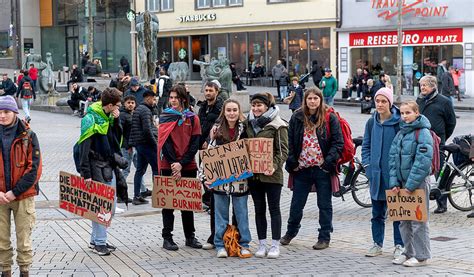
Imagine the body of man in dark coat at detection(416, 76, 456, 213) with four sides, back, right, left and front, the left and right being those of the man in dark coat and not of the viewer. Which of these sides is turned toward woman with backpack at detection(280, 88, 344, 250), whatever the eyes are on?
front

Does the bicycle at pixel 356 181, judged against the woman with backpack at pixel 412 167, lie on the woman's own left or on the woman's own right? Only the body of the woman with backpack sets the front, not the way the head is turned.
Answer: on the woman's own right

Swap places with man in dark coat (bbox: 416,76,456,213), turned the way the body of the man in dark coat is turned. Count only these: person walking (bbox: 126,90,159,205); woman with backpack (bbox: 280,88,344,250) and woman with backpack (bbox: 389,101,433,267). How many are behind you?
0

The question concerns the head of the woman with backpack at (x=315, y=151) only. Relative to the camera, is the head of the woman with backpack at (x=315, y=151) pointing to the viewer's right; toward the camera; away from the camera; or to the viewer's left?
toward the camera

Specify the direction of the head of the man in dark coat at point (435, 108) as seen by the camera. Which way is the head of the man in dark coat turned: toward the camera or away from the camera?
toward the camera

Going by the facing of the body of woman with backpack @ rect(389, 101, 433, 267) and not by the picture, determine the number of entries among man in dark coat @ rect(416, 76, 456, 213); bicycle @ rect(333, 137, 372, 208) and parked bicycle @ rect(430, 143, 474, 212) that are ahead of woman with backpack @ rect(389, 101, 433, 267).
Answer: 0

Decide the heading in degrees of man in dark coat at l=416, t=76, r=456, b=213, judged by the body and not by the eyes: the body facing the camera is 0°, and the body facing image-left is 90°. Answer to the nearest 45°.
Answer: approximately 45°

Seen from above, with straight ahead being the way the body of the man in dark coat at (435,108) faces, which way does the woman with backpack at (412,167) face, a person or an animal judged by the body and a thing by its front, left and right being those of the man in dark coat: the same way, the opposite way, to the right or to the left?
the same way

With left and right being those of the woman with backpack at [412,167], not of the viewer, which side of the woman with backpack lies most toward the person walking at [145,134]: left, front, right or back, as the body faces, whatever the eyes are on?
right

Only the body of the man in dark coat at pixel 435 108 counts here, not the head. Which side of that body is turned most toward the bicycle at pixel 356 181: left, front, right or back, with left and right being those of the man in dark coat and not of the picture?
right

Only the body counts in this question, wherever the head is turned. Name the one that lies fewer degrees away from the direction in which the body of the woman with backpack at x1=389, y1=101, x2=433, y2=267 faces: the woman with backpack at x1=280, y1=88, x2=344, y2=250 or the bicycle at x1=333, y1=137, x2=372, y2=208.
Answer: the woman with backpack

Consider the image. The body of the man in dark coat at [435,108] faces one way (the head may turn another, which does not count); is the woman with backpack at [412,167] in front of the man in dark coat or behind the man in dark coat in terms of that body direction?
in front

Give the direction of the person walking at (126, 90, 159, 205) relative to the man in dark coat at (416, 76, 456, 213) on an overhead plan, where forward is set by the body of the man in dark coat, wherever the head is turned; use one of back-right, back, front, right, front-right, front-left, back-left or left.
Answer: front-right

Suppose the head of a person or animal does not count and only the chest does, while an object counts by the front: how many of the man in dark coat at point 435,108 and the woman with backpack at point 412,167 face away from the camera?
0
